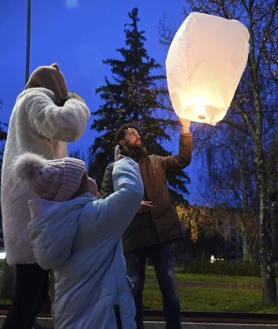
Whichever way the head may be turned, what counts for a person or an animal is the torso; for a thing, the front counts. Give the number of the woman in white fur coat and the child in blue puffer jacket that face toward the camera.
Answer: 0

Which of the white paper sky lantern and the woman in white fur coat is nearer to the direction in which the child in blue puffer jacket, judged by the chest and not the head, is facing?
the white paper sky lantern

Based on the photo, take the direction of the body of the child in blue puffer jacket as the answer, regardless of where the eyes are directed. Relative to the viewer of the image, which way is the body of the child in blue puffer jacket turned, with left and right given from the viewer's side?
facing away from the viewer and to the right of the viewer

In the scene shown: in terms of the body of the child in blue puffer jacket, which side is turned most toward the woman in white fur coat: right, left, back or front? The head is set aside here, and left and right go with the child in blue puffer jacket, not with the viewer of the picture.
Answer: left

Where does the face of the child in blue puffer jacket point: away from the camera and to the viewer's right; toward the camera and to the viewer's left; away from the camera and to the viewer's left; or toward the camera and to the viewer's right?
away from the camera and to the viewer's right

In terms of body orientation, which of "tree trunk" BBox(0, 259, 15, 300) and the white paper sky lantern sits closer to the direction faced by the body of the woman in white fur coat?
the white paper sky lantern

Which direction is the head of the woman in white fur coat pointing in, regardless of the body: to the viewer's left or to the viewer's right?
to the viewer's right
